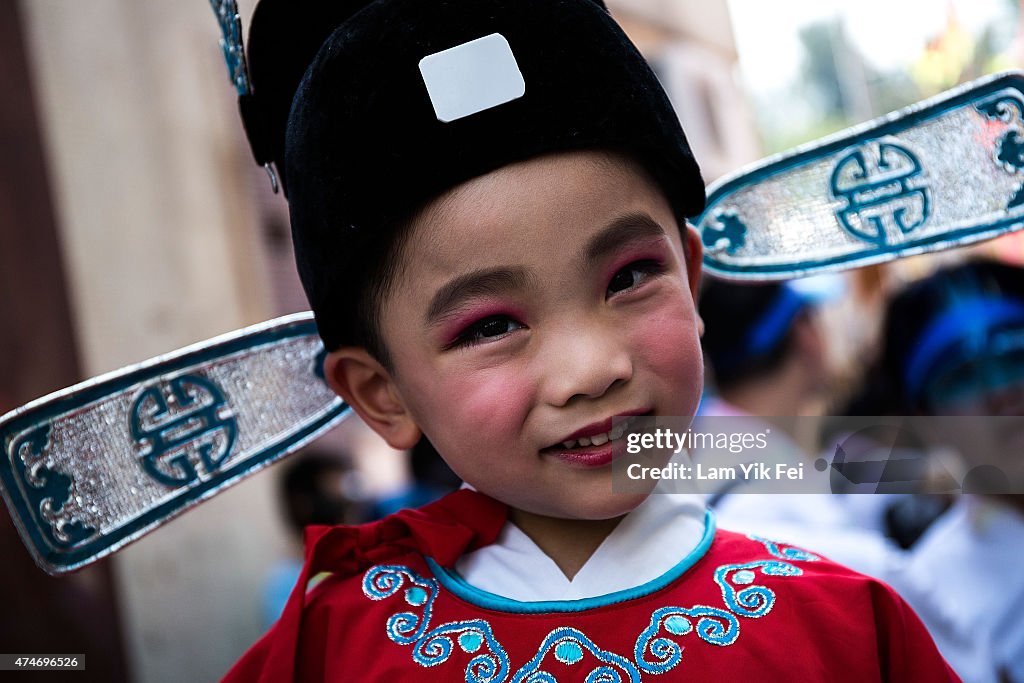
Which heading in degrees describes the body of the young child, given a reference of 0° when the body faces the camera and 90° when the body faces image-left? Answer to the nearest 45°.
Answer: approximately 0°
